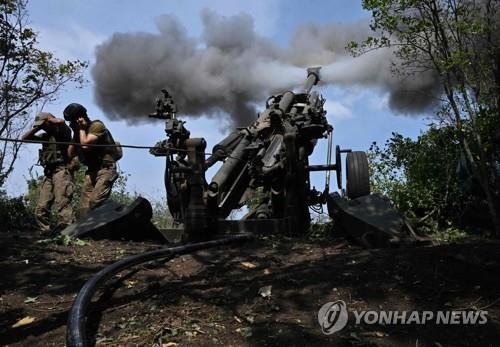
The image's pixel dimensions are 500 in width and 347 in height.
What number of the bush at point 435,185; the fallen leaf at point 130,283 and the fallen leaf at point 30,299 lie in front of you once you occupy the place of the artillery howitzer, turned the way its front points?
1

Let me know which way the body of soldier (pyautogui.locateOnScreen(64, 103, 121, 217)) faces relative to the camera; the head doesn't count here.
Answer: to the viewer's left

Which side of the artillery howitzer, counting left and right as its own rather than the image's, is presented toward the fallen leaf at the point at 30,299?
back

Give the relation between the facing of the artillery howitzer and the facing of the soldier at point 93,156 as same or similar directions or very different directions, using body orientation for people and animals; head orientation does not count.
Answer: very different directions

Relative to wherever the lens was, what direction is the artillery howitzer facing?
facing away from the viewer and to the right of the viewer

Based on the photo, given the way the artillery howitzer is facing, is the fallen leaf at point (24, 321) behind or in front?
behind

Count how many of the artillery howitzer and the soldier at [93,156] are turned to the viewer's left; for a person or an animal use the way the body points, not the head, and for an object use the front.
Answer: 1

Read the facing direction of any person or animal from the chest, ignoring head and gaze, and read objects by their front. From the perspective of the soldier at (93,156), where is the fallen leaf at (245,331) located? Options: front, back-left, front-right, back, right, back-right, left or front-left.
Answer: left
